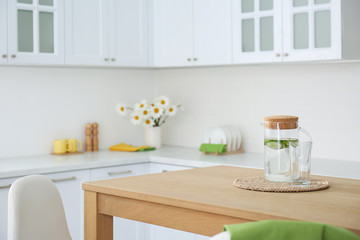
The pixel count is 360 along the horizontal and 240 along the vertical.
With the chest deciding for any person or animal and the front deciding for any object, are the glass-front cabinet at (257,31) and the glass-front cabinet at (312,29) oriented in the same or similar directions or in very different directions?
same or similar directions

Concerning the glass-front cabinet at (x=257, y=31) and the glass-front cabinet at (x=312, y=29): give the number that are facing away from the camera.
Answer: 0

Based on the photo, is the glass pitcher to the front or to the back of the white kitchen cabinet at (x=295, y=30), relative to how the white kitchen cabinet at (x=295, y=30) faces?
to the front

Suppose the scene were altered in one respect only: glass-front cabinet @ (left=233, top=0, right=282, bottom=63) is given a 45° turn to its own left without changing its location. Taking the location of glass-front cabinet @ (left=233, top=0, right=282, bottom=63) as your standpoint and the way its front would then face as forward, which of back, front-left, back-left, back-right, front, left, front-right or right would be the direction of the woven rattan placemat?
front

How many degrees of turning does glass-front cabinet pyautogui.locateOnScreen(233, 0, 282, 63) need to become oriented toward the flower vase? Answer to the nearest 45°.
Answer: approximately 90° to its right

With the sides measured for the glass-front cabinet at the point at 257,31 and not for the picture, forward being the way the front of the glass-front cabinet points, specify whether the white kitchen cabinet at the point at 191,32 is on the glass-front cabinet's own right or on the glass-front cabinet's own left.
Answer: on the glass-front cabinet's own right

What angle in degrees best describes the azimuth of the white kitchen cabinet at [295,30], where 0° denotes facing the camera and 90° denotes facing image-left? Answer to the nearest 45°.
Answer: approximately 45°
